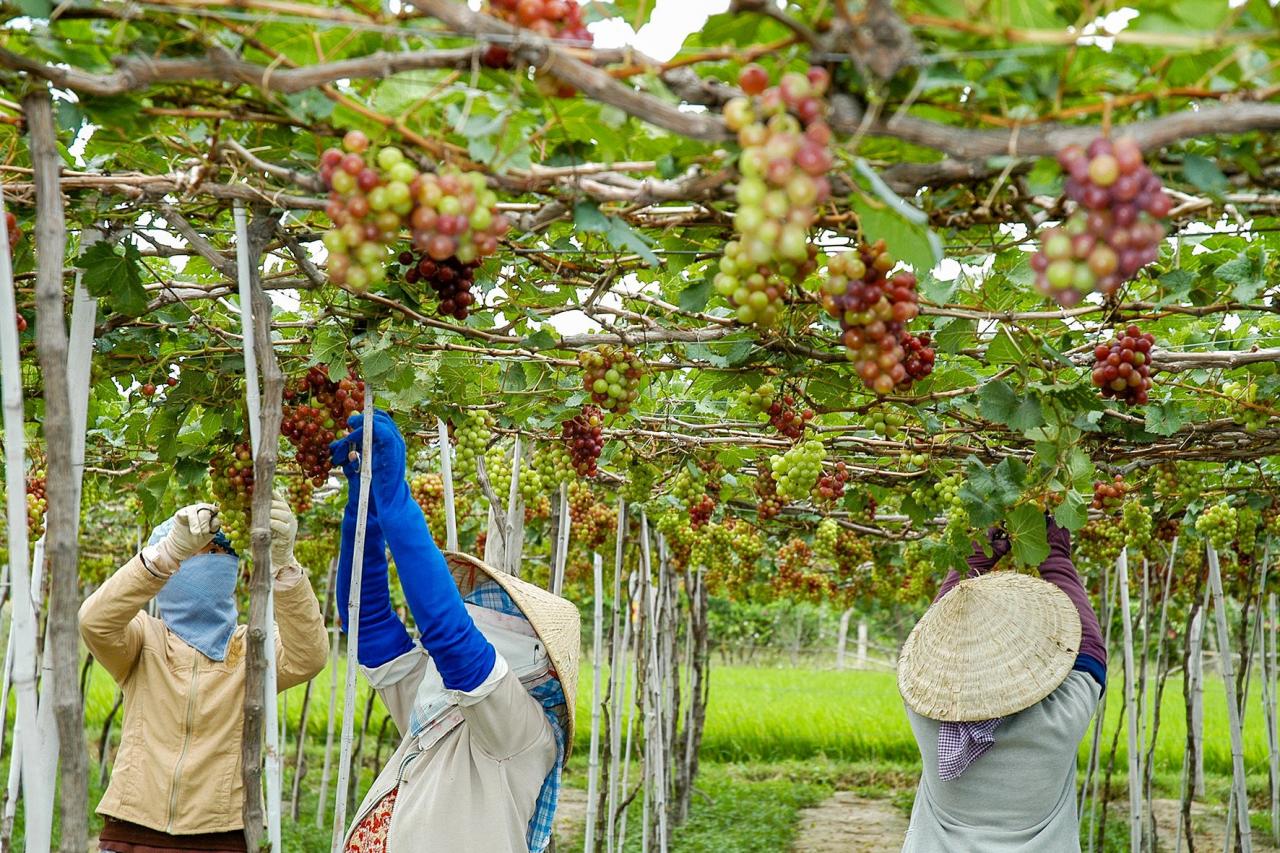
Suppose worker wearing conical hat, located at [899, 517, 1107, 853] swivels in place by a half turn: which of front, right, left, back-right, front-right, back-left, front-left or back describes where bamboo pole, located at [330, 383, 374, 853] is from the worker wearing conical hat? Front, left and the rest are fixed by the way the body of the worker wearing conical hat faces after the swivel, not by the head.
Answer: front-right

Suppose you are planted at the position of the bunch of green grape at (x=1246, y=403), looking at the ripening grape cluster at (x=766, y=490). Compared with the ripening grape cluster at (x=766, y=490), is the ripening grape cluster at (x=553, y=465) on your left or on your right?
left

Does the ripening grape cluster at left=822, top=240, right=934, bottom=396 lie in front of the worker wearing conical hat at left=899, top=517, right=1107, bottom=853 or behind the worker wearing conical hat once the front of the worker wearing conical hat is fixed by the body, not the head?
behind

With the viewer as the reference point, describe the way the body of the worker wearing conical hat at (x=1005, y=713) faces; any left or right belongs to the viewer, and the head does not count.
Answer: facing away from the viewer

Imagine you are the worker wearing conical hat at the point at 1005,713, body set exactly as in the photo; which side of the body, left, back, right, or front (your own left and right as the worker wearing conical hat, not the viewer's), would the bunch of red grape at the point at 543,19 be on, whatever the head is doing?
back

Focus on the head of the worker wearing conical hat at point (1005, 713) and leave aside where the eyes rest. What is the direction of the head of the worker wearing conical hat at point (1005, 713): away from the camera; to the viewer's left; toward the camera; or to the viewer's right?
away from the camera

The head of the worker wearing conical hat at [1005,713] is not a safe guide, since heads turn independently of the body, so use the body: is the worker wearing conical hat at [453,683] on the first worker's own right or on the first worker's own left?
on the first worker's own left

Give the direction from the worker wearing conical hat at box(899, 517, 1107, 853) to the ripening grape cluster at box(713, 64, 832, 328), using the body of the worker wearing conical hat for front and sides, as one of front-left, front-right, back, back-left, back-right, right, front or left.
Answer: back

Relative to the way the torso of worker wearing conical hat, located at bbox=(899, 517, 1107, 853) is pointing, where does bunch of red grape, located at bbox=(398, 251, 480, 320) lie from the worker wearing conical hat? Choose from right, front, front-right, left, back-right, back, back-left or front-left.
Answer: back-left

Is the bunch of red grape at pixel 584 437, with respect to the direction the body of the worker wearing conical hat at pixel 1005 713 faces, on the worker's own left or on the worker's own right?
on the worker's own left

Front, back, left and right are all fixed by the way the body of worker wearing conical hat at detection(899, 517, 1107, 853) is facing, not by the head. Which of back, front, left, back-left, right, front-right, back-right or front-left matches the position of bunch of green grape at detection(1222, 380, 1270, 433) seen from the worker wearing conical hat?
front-right
